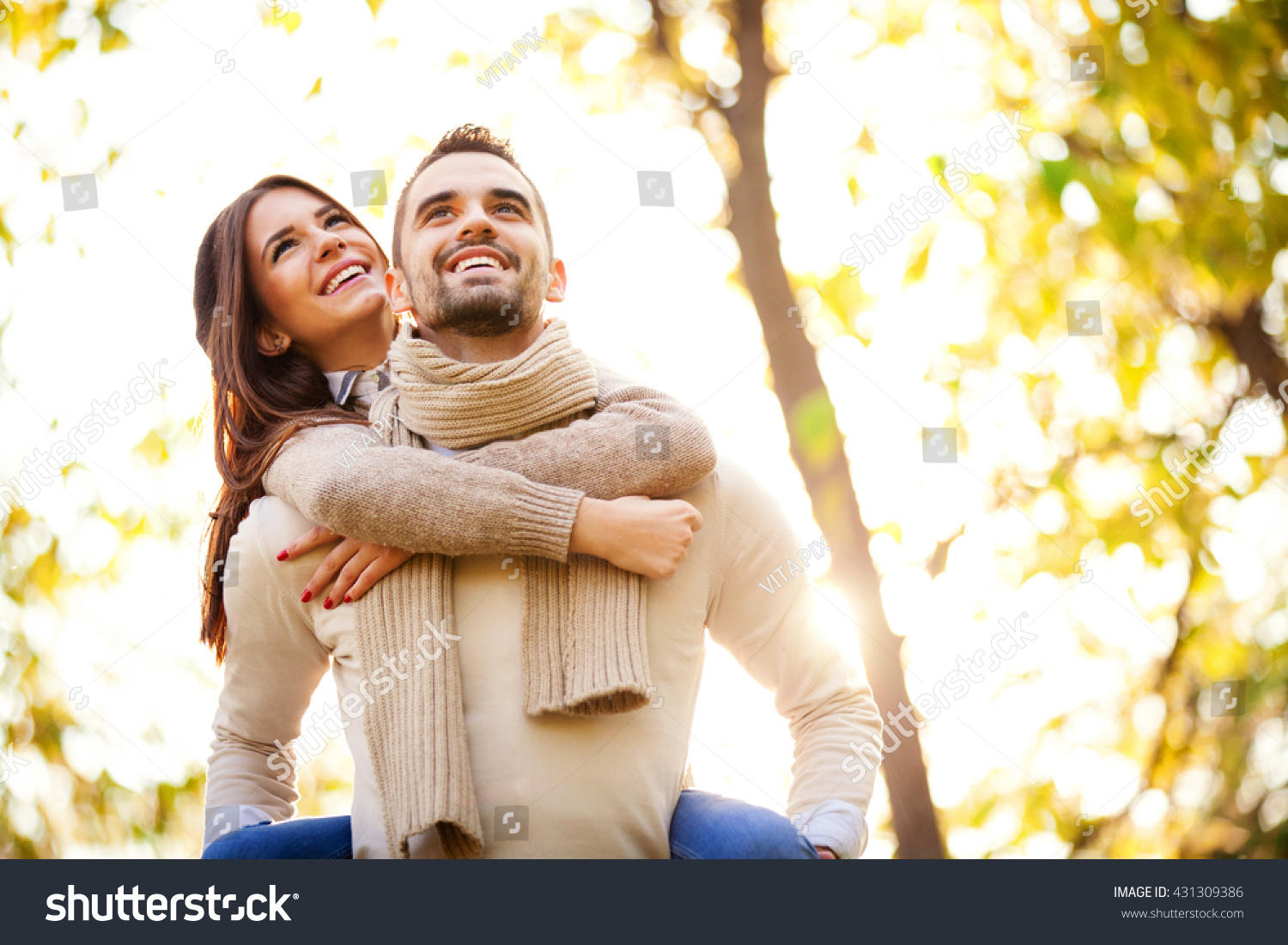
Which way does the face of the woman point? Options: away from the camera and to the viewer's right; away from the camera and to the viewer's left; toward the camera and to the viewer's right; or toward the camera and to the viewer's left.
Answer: toward the camera and to the viewer's right

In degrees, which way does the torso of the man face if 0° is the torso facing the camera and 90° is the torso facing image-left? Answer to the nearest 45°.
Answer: approximately 0°
